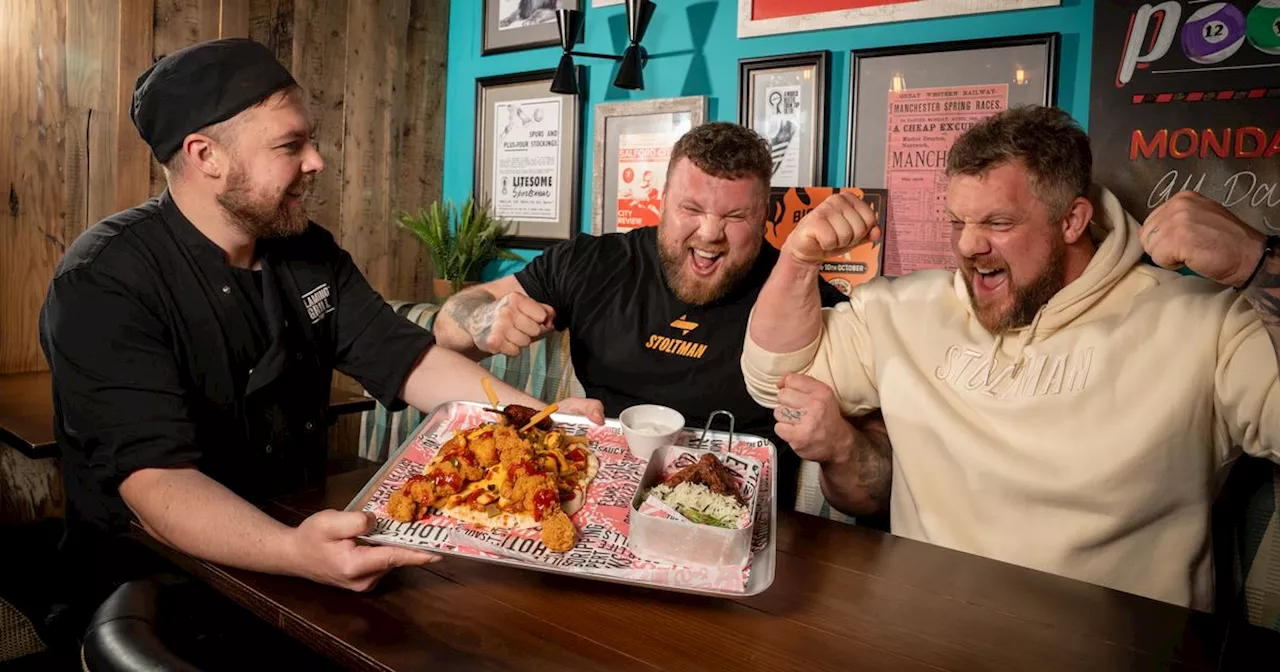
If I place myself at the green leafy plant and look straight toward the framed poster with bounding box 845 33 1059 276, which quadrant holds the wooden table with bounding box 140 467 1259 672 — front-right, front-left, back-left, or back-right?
front-right

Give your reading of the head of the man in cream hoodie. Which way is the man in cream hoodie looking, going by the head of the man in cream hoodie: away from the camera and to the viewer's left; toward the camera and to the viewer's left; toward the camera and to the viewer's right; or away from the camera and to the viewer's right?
toward the camera and to the viewer's left

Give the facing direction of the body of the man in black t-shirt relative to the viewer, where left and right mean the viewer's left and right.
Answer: facing the viewer

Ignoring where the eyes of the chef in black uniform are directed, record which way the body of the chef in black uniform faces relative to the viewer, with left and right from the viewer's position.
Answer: facing the viewer and to the right of the viewer

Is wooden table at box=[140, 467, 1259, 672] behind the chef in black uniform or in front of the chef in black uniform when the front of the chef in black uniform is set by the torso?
in front

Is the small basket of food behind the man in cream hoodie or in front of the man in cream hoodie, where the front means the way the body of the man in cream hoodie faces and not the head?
in front

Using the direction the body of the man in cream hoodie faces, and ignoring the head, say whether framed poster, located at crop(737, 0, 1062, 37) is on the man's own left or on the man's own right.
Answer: on the man's own right

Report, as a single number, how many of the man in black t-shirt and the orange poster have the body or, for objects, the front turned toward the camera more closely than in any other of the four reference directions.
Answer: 2

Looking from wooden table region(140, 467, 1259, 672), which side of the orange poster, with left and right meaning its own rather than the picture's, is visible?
front

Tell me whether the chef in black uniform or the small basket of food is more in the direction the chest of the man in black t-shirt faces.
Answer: the small basket of food

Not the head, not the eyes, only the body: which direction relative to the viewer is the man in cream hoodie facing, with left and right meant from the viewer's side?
facing the viewer and to the left of the viewer

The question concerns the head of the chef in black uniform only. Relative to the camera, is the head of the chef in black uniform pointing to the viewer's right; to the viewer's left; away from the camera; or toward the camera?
to the viewer's right

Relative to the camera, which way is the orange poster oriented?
toward the camera
